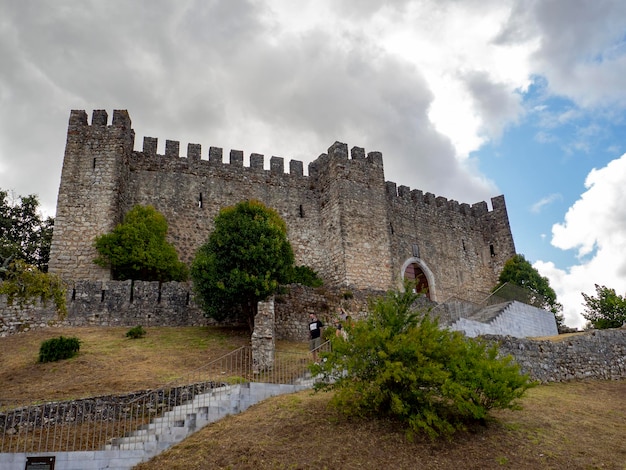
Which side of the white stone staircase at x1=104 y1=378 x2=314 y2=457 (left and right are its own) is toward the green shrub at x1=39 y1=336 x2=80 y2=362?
right

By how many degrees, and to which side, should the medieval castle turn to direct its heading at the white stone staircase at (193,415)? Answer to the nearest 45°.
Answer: approximately 45° to its right

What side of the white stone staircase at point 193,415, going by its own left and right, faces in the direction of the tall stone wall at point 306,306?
back

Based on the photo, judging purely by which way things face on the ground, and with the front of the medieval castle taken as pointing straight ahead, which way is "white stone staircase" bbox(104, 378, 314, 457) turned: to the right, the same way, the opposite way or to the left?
to the right

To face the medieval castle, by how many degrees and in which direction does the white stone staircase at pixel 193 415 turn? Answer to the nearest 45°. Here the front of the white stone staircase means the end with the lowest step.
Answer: approximately 135° to its right

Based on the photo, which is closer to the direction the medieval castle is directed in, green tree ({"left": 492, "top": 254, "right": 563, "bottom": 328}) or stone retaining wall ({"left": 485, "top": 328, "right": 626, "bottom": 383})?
the stone retaining wall

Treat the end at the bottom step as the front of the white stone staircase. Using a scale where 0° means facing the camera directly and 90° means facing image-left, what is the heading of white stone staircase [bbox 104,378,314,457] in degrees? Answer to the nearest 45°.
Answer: approximately 45°

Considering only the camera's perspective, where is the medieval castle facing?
facing the viewer and to the right of the viewer

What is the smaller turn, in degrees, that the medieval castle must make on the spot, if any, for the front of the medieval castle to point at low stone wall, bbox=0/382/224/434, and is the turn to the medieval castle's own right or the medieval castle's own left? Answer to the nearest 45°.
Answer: approximately 45° to the medieval castle's own right

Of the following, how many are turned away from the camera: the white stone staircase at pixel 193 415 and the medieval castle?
0

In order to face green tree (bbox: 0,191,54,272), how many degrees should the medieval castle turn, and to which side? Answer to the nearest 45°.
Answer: approximately 135° to its right
